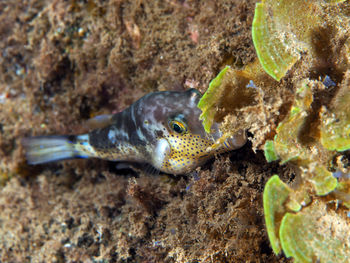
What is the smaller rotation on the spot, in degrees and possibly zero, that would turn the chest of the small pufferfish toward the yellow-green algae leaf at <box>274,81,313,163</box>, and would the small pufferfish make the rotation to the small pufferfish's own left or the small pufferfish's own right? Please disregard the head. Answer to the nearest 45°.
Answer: approximately 45° to the small pufferfish's own right

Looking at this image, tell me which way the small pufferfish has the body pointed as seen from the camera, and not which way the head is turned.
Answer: to the viewer's right
